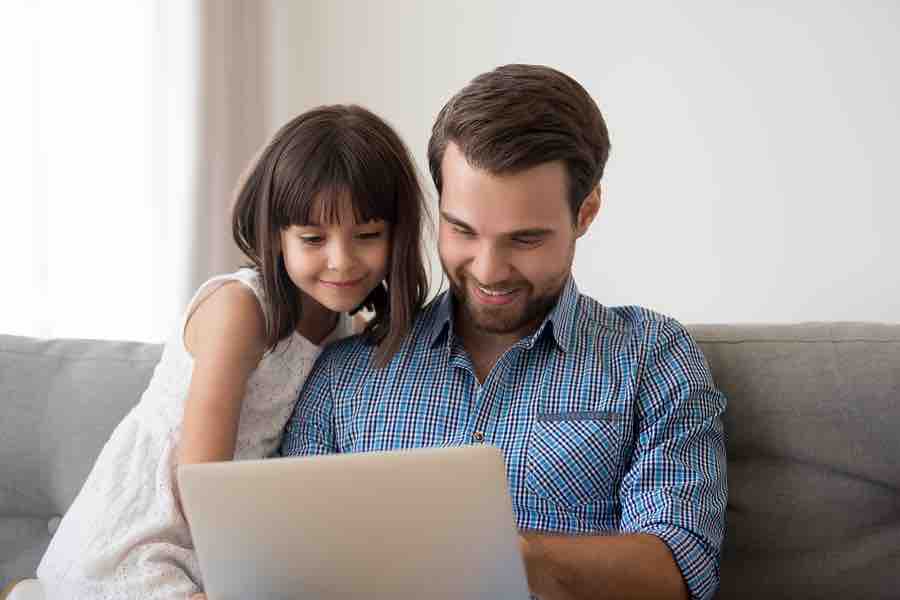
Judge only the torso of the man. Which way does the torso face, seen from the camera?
toward the camera

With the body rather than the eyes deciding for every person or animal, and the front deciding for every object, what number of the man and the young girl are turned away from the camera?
0

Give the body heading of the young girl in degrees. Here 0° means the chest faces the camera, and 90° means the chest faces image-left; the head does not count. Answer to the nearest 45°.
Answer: approximately 315°
